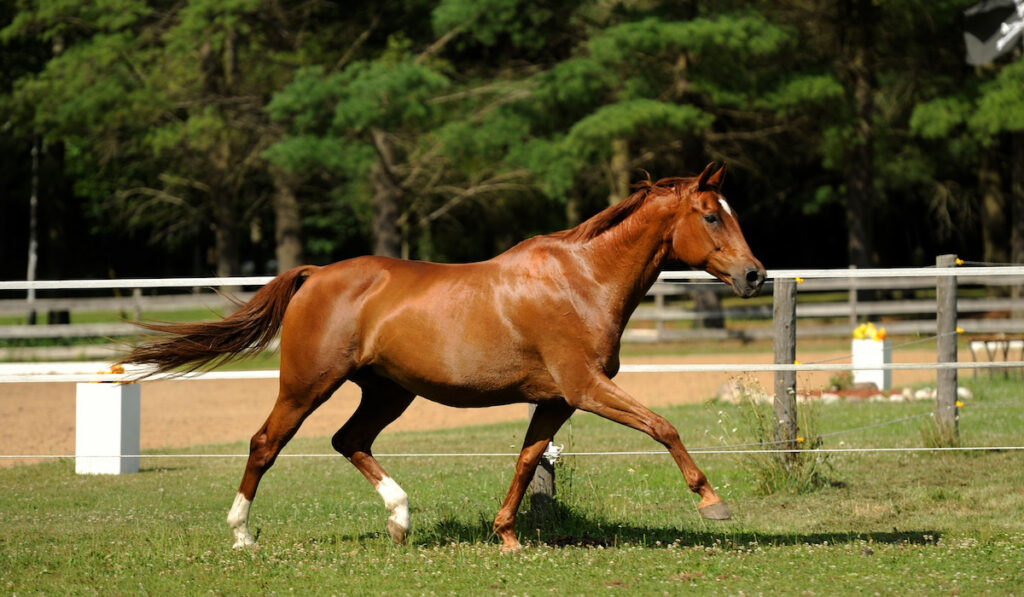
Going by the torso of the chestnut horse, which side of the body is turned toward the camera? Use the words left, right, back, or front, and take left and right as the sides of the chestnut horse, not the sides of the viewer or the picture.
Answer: right

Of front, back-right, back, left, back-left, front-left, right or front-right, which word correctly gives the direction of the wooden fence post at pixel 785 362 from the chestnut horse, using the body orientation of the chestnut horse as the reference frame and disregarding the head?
front-left

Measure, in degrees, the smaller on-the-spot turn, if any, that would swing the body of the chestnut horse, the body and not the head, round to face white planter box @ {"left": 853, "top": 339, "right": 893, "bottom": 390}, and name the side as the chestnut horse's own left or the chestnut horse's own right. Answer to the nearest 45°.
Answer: approximately 45° to the chestnut horse's own left

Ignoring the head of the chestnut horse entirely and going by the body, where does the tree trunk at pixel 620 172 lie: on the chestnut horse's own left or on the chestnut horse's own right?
on the chestnut horse's own left

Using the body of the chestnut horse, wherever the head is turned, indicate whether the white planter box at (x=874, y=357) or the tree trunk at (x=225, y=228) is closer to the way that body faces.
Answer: the white planter box

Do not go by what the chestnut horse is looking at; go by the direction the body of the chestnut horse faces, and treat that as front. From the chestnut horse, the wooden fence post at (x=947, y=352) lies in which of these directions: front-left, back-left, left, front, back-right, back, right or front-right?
front-left

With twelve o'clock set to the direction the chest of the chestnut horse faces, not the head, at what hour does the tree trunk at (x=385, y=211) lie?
The tree trunk is roughly at 9 o'clock from the chestnut horse.

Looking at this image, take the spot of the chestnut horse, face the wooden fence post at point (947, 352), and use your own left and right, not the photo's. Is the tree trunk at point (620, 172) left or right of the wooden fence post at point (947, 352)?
left

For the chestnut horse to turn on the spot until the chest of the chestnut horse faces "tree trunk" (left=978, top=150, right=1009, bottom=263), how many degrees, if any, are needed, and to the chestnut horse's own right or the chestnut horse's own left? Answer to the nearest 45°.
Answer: approximately 45° to the chestnut horse's own left

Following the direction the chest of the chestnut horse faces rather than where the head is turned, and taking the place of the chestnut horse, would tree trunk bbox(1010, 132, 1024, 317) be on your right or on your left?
on your left

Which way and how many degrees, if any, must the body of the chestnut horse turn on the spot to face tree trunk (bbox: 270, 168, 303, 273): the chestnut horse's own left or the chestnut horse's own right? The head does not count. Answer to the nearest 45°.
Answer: approximately 90° to the chestnut horse's own left

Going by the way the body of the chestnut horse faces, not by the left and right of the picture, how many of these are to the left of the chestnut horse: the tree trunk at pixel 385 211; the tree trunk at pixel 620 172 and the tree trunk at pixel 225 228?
3
